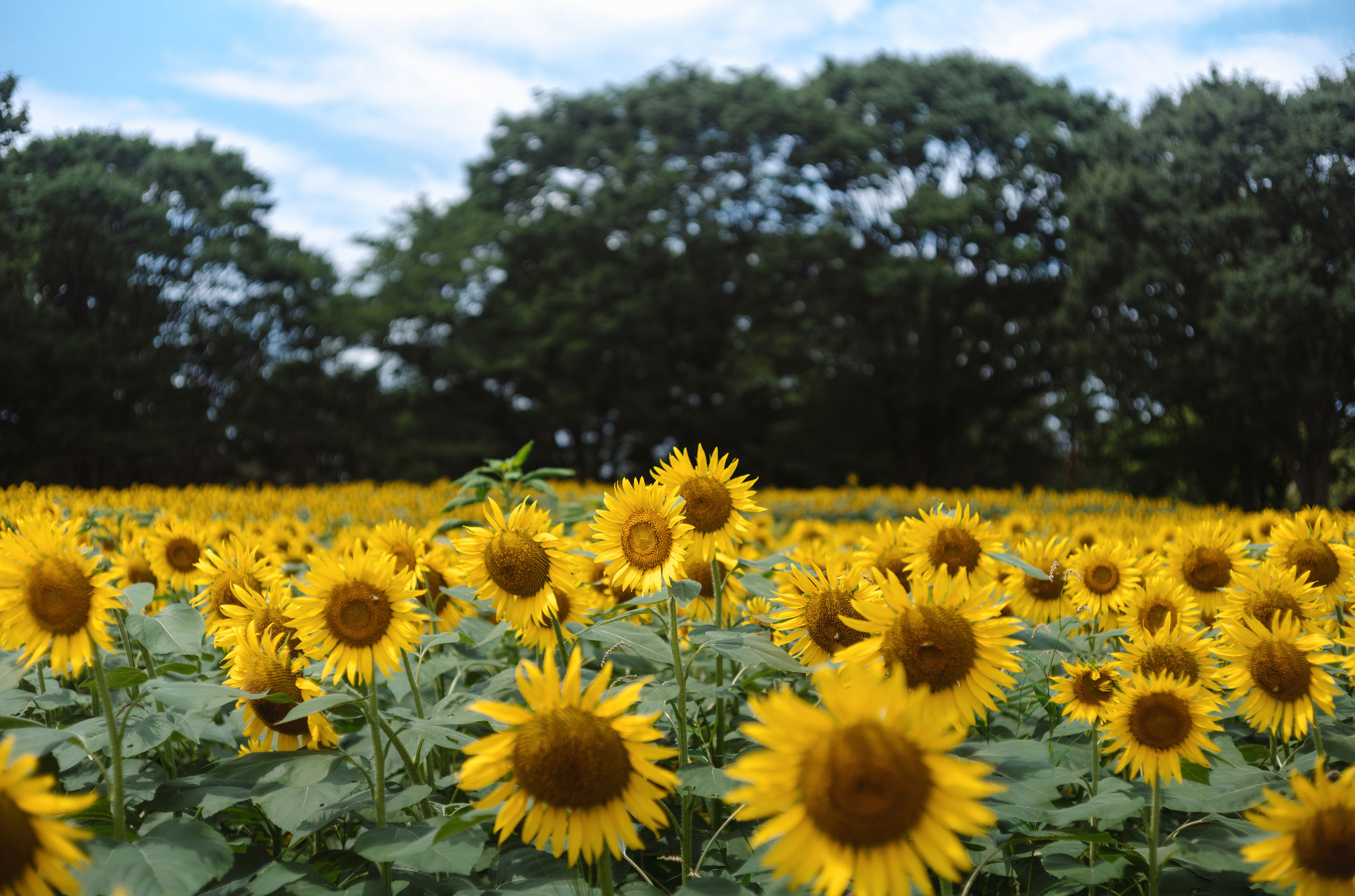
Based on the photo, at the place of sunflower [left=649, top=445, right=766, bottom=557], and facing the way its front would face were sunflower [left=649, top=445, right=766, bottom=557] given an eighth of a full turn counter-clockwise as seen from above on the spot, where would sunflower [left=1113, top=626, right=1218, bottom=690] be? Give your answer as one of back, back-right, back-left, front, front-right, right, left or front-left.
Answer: front-left

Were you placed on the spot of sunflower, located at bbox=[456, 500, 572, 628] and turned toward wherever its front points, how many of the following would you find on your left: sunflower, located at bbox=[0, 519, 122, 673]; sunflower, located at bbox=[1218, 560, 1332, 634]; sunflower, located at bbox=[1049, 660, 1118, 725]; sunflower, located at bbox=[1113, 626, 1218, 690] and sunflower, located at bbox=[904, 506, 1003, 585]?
4

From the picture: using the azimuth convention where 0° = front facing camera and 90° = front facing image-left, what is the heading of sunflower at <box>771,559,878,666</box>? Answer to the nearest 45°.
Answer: approximately 0°

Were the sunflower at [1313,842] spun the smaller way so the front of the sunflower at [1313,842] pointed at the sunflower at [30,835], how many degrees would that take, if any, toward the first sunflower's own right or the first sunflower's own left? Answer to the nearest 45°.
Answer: approximately 45° to the first sunflower's own right
